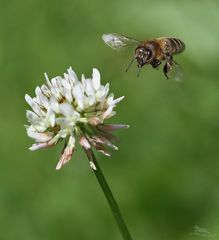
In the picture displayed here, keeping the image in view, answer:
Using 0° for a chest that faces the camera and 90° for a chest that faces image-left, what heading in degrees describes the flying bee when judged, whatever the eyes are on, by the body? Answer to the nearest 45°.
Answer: approximately 45°
